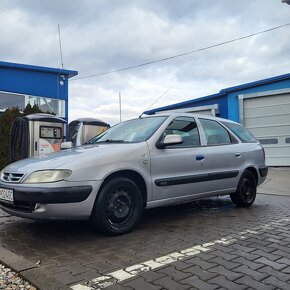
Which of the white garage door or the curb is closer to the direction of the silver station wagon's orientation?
the curb

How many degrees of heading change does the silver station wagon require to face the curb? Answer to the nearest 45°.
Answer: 0° — it already faces it

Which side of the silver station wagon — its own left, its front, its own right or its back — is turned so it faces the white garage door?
back

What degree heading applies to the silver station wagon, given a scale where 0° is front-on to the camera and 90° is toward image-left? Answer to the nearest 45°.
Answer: approximately 45°
